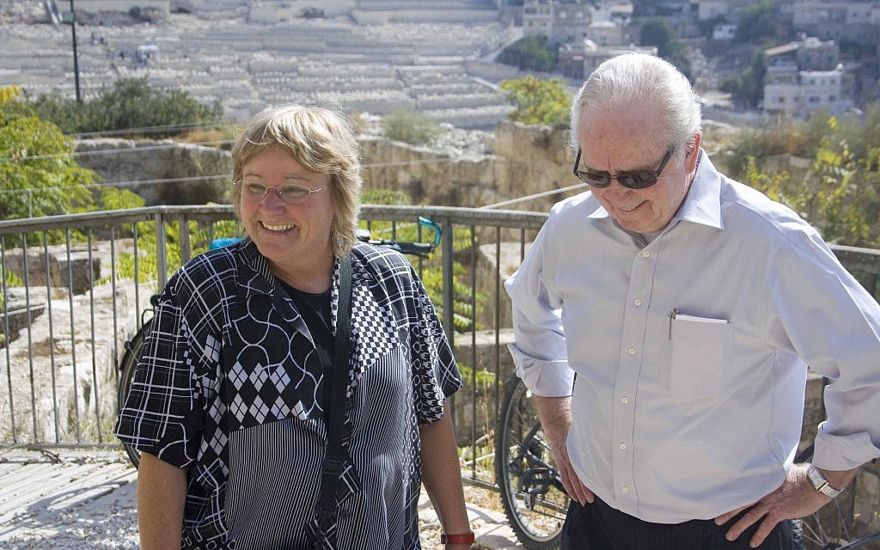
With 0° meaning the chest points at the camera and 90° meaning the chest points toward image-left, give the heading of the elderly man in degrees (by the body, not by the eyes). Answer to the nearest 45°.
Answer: approximately 45°

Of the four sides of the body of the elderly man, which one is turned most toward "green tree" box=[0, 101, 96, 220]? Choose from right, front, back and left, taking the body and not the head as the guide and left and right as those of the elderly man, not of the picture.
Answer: right

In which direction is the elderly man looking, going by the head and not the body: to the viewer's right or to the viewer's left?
to the viewer's left

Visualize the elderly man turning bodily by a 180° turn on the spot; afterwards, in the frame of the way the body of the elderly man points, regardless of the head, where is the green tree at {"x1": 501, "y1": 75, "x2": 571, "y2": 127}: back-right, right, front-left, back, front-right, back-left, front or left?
front-left

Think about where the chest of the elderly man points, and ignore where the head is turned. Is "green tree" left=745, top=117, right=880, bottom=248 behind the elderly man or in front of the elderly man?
behind
